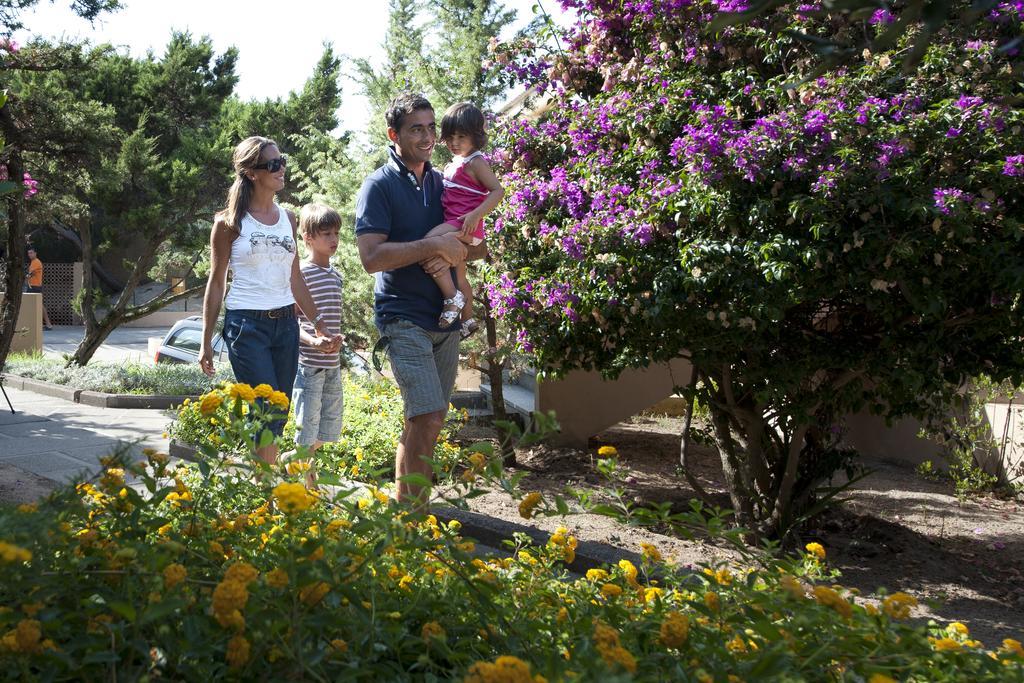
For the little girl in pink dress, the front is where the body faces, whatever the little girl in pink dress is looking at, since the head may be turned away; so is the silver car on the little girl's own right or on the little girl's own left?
on the little girl's own right

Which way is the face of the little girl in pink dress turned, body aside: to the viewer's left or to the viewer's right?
to the viewer's left

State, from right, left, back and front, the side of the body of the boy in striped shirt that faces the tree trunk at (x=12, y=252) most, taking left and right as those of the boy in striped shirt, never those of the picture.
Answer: back

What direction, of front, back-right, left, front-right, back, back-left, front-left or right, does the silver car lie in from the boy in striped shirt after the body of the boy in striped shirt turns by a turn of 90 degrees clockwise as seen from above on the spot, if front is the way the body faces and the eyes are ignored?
back-right

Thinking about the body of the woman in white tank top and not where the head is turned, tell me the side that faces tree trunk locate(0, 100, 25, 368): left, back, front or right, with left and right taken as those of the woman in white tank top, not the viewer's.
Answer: back

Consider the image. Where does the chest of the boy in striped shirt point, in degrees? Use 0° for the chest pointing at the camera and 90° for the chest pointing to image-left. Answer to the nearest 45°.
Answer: approximately 315°

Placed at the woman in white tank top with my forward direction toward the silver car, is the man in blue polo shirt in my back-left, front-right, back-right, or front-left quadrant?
back-right

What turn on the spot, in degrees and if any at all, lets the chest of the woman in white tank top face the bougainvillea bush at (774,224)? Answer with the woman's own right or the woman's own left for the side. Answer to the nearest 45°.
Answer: approximately 45° to the woman's own left

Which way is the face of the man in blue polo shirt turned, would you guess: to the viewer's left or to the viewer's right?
to the viewer's right
